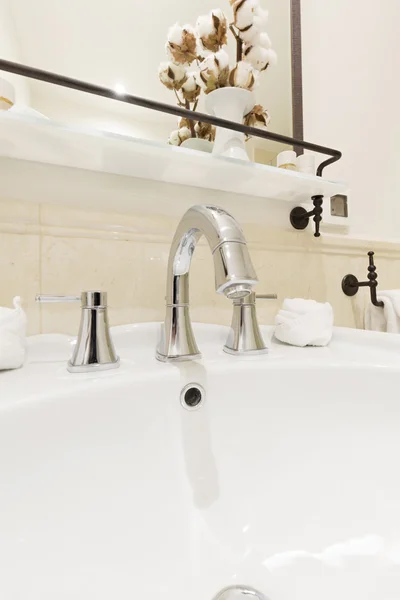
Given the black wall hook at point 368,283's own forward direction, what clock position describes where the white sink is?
The white sink is roughly at 2 o'clock from the black wall hook.

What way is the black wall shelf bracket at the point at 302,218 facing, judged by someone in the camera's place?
facing the viewer and to the right of the viewer

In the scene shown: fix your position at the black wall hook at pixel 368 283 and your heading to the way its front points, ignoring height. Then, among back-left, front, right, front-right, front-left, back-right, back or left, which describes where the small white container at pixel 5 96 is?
right

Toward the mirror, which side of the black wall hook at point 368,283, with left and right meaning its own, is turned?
right
